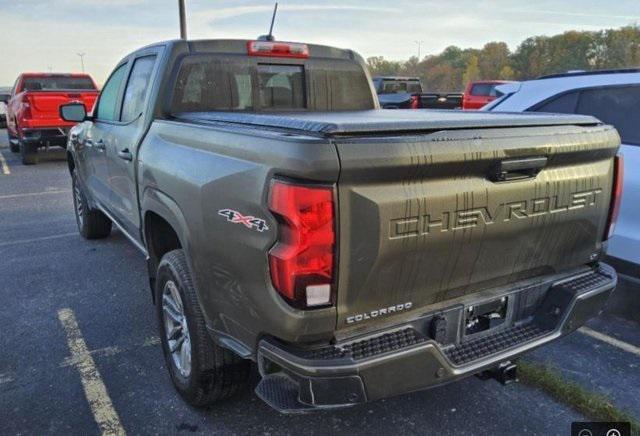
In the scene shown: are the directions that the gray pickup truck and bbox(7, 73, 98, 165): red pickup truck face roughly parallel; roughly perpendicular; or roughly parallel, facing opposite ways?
roughly parallel

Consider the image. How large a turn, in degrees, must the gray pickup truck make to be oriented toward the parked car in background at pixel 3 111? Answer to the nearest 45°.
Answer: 0° — it already faces it

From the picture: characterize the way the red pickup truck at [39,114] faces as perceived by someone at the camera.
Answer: facing away from the viewer

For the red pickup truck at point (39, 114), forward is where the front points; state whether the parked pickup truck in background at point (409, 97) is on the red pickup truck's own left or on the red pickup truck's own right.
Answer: on the red pickup truck's own right

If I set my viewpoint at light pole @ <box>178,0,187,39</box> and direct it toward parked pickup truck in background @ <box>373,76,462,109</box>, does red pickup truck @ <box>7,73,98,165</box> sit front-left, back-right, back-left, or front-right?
back-right

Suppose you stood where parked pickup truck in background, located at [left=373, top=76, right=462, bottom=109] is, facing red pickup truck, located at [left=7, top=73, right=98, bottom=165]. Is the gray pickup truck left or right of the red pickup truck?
left

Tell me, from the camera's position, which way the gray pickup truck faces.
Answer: facing away from the viewer and to the left of the viewer

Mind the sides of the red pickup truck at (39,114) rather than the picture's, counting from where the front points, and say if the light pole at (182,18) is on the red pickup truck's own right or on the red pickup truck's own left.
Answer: on the red pickup truck's own right

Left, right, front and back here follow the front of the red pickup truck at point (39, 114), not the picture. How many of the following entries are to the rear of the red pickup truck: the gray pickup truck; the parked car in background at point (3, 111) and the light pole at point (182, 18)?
1

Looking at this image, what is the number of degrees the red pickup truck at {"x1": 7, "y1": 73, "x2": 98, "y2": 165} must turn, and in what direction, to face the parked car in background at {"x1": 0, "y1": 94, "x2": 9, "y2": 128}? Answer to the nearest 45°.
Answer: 0° — it already faces it

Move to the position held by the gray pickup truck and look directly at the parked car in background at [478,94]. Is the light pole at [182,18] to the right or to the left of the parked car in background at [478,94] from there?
left

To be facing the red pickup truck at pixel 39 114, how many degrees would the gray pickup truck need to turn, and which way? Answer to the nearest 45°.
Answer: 0° — it already faces it

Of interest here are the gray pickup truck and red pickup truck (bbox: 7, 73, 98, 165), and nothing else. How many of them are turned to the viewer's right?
0

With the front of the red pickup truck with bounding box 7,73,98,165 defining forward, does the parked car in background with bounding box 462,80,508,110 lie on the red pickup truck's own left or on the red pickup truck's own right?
on the red pickup truck's own right
